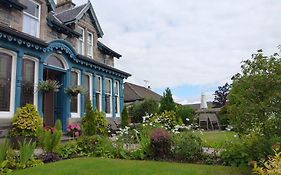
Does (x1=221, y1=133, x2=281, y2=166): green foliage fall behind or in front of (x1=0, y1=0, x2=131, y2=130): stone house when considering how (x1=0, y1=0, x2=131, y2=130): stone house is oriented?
in front

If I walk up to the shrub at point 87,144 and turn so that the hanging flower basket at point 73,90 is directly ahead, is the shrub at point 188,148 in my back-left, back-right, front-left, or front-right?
back-right

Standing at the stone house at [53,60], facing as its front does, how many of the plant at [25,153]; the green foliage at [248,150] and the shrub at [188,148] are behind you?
0

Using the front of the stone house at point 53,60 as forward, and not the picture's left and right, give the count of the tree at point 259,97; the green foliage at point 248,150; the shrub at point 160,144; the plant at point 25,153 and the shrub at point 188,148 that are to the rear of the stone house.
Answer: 0

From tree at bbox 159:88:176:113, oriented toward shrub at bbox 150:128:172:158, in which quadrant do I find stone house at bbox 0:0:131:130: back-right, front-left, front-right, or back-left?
front-right

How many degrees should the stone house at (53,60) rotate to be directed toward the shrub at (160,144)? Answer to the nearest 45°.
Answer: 0° — it already faces it

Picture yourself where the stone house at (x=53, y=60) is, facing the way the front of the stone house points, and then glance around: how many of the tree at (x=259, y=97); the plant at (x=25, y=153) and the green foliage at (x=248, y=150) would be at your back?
0

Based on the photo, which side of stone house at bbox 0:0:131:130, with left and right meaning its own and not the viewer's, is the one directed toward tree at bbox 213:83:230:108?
left

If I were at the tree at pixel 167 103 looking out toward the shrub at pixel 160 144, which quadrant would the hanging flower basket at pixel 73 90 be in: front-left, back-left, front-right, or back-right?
front-right

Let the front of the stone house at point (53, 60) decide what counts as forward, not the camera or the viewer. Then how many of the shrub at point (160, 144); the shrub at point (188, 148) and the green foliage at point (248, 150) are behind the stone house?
0

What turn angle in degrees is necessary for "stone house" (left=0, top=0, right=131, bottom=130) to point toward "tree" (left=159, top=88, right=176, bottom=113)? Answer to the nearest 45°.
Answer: approximately 90° to its left
